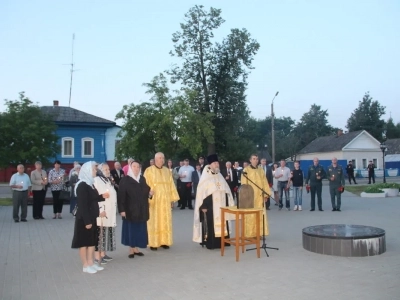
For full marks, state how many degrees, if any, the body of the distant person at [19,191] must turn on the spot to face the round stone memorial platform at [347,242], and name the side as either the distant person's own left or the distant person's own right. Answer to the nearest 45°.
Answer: approximately 45° to the distant person's own left

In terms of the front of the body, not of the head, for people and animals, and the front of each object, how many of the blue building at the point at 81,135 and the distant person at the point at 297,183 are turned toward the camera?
2

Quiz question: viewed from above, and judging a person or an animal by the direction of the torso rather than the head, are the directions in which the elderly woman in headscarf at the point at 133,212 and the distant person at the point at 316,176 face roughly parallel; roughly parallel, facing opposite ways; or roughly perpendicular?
roughly perpendicular

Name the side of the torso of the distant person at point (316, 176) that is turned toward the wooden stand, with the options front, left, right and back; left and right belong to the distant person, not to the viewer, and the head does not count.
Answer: front

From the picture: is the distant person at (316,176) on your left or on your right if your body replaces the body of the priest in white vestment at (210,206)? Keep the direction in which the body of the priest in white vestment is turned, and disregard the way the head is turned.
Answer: on your left

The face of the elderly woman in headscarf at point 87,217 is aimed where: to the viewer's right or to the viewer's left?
to the viewer's right

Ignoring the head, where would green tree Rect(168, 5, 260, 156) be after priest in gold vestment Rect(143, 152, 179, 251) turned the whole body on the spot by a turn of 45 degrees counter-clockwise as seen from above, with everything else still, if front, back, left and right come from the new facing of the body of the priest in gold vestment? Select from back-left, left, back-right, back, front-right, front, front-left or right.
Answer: left

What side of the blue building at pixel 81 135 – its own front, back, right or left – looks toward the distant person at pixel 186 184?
front

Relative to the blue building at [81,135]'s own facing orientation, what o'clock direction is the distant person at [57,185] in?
The distant person is roughly at 12 o'clock from the blue building.

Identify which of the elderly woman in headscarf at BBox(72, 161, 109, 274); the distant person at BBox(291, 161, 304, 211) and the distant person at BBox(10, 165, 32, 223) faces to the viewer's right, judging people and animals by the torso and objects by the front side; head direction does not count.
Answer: the elderly woman in headscarf

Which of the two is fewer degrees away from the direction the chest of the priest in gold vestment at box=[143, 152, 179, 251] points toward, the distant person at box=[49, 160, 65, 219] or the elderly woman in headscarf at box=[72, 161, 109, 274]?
the elderly woman in headscarf

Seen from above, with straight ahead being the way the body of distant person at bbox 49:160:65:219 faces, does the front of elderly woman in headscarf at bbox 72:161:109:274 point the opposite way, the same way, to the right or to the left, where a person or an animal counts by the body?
to the left
